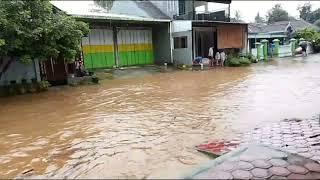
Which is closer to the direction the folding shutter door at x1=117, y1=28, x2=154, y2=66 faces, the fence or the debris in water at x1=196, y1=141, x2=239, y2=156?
the debris in water

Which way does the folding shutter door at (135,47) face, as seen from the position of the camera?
facing the viewer

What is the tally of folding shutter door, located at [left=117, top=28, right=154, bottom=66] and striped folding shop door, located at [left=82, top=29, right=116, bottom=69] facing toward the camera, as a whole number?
2

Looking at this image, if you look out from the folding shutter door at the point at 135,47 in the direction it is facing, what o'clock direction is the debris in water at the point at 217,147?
The debris in water is roughly at 12 o'clock from the folding shutter door.

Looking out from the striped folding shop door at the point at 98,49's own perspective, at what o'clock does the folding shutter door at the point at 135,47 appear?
the folding shutter door at the point at 135,47 is roughly at 8 o'clock from the striped folding shop door at the point at 98,49.

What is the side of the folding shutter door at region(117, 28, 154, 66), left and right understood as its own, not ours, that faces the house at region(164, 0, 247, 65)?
left

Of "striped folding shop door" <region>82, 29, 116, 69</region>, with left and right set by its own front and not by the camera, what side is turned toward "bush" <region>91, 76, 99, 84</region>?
front

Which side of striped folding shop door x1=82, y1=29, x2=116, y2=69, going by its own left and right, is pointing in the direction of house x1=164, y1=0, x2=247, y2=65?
left

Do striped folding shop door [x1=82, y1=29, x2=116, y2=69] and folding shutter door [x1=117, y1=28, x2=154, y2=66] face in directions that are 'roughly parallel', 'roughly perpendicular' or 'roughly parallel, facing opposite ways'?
roughly parallel

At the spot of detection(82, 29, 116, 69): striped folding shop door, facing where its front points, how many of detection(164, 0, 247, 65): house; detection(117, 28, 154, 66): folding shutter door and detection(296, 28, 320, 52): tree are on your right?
0

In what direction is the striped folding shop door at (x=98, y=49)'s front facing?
toward the camera

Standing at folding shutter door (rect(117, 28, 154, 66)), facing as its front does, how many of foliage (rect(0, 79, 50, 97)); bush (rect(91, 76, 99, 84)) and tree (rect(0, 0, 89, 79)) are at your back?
0

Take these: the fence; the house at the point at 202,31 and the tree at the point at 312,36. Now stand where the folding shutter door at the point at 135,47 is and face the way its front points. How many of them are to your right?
0

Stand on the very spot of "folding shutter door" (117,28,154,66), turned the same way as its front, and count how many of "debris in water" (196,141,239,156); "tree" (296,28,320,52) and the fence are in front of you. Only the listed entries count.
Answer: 1

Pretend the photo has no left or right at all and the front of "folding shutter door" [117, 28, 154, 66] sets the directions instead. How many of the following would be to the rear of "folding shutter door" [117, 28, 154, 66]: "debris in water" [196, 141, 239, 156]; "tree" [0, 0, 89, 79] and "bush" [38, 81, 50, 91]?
0

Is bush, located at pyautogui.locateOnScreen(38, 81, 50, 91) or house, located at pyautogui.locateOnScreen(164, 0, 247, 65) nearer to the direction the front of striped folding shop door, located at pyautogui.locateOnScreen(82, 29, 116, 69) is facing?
the bush

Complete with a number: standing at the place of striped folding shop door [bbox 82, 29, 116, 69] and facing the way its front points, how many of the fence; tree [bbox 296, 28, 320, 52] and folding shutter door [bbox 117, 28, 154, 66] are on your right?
0

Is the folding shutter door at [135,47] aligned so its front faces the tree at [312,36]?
no
